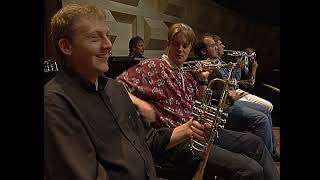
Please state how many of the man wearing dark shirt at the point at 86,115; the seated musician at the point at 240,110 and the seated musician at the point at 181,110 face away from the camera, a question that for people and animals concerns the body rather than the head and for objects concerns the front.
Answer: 0

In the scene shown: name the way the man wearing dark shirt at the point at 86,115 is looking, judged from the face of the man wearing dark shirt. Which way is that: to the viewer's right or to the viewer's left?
to the viewer's right

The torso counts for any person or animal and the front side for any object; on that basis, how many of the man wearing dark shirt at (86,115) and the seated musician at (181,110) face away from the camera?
0

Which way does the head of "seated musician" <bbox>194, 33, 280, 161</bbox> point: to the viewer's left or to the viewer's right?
to the viewer's right

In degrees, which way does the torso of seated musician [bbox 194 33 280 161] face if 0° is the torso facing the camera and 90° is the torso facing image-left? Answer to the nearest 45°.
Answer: approximately 270°
